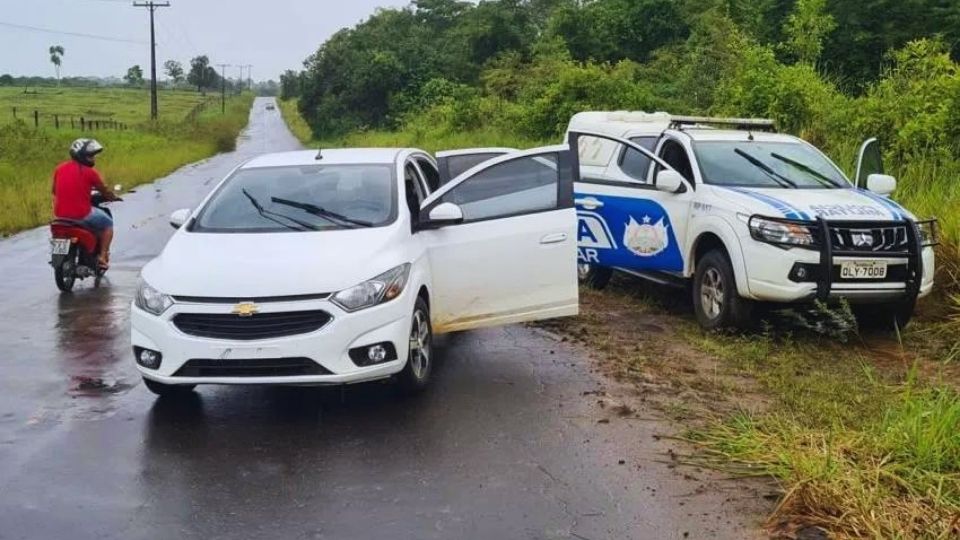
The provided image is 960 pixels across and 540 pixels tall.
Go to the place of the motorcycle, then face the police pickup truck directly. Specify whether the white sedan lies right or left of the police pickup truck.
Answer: right

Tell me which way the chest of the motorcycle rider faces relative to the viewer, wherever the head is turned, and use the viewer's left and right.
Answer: facing away from the viewer and to the right of the viewer

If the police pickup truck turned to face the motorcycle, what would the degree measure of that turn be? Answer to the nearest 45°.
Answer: approximately 135° to its right

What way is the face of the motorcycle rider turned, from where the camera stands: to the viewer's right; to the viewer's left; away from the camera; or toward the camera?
to the viewer's right

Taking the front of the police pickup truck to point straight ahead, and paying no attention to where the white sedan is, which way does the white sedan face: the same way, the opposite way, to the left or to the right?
to the right

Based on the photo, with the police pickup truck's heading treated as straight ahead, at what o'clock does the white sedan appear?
The white sedan is roughly at 3 o'clock from the police pickup truck.

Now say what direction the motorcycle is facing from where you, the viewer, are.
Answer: facing away from the viewer and to the right of the viewer

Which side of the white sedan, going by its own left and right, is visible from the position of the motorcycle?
right

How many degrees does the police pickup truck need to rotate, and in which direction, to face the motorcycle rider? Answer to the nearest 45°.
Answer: approximately 135° to its right

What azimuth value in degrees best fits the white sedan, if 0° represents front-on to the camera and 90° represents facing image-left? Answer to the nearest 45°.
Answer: approximately 45°
